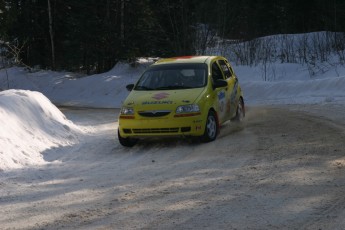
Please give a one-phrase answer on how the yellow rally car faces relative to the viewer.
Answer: facing the viewer and to the left of the viewer

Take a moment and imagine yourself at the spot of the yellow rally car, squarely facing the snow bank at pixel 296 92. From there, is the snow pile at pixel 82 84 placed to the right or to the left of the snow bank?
left

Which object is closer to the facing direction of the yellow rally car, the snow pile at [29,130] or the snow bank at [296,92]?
the snow pile

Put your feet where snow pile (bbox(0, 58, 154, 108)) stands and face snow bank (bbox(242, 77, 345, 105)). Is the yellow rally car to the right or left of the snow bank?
right

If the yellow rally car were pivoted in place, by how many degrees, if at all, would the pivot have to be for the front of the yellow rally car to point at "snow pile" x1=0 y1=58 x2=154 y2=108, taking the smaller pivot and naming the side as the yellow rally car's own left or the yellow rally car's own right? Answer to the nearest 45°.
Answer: approximately 135° to the yellow rally car's own right

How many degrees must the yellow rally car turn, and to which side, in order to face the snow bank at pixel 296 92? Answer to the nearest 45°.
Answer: approximately 180°
